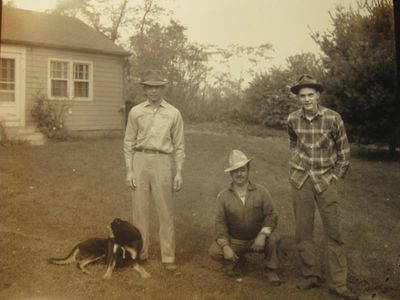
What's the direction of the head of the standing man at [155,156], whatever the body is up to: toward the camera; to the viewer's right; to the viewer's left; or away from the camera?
toward the camera

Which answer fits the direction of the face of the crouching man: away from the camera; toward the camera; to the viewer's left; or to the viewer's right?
toward the camera

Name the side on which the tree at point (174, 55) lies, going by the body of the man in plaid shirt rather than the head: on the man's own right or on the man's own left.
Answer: on the man's own right

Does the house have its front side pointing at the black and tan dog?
yes

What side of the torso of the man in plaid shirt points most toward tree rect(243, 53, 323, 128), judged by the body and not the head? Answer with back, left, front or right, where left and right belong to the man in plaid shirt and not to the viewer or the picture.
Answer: back

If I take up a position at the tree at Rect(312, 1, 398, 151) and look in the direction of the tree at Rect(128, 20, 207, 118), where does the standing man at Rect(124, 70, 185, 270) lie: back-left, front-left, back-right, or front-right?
back-left

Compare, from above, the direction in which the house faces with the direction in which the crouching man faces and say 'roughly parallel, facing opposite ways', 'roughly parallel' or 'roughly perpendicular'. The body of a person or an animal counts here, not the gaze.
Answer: roughly parallel

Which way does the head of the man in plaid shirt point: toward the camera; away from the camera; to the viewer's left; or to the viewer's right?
toward the camera

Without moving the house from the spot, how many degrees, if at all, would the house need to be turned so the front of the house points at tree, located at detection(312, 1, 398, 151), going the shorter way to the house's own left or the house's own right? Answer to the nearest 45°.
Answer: approximately 45° to the house's own left

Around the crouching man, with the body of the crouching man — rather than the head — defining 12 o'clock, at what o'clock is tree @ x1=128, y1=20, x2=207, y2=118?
The tree is roughly at 5 o'clock from the crouching man.

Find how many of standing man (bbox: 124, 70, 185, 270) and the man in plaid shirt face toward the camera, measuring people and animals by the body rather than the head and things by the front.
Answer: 2

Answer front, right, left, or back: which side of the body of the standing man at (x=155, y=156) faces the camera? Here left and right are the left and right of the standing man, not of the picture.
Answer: front

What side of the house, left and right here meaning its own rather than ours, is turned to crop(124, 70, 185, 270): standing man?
front

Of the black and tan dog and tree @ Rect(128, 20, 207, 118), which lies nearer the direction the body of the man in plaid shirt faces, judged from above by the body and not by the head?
the black and tan dog

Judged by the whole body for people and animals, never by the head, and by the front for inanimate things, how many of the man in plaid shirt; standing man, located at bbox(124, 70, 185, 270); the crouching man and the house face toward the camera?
4

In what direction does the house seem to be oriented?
toward the camera

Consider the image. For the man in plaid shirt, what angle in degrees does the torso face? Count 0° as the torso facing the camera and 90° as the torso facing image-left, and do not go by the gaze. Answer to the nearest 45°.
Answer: approximately 0°

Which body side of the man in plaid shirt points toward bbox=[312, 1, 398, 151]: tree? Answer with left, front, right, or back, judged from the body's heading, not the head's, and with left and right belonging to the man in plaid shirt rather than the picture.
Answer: back
